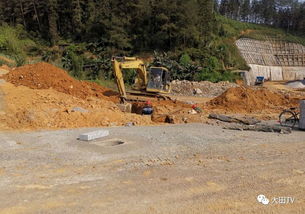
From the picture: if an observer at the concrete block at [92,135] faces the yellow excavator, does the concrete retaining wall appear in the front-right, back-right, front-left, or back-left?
front-right

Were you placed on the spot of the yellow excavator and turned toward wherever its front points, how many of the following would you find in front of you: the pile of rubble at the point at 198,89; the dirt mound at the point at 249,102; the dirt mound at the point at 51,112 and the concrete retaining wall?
1

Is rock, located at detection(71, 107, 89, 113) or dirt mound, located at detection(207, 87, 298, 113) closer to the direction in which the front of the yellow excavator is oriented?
the rock

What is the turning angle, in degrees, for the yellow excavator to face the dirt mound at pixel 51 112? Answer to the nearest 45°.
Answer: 0° — it already faces it

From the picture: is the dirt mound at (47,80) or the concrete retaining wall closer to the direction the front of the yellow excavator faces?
the dirt mound

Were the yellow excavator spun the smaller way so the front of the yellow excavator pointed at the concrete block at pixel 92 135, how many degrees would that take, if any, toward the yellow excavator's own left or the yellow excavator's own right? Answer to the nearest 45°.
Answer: approximately 45° to the yellow excavator's own left

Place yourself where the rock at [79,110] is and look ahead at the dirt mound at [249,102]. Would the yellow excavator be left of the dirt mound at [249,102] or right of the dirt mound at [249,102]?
left

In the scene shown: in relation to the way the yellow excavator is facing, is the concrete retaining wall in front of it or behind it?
behind

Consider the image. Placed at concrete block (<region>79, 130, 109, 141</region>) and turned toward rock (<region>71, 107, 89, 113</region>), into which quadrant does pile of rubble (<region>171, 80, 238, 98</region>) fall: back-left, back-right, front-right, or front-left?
front-right

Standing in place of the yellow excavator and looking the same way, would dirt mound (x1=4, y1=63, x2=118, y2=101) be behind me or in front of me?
in front

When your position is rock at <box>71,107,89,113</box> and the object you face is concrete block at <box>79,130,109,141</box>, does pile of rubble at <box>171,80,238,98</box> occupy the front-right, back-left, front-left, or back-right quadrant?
back-left

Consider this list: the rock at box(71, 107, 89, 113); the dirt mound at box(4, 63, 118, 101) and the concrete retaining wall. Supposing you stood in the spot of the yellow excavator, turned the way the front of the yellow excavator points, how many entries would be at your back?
1

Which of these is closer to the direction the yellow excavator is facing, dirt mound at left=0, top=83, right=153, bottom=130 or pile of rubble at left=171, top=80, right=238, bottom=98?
the dirt mound

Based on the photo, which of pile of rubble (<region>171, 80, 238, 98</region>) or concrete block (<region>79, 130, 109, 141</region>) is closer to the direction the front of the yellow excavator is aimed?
the concrete block

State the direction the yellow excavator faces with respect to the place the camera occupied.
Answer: facing the viewer and to the left of the viewer
